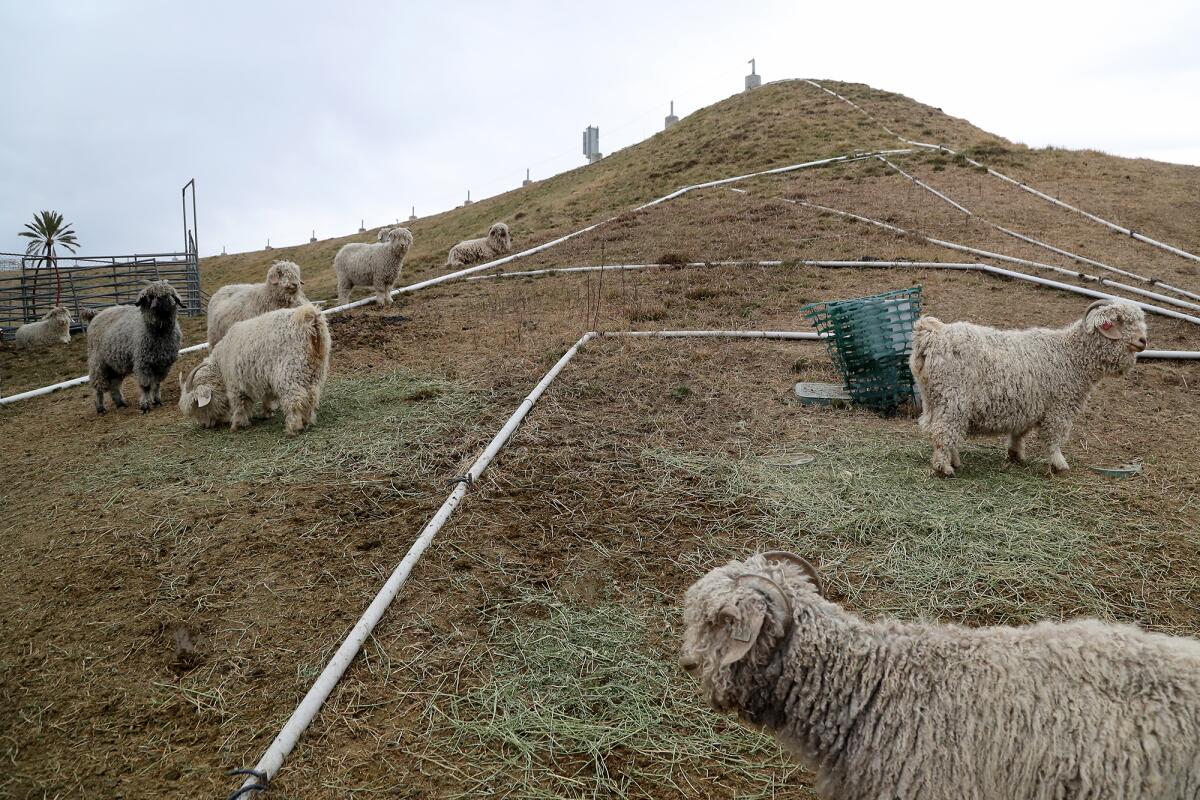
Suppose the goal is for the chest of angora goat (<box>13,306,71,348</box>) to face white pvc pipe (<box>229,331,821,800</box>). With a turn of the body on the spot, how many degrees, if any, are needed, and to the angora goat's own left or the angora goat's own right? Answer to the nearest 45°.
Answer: approximately 90° to the angora goat's own right

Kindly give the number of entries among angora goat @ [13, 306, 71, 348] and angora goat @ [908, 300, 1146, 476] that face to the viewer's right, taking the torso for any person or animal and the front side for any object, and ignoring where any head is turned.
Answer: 2

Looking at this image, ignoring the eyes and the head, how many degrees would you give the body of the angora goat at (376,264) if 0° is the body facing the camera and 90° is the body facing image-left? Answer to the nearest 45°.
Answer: approximately 315°

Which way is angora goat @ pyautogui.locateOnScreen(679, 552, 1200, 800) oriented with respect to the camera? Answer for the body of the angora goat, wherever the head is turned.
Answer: to the viewer's left

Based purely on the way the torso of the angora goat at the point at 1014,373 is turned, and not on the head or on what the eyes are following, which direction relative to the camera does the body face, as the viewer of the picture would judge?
to the viewer's right

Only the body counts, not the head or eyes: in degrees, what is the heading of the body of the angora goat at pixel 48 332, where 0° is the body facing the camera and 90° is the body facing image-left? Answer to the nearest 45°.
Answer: approximately 270°

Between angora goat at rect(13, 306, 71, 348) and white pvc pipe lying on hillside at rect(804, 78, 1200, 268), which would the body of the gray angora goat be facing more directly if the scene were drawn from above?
the white pvc pipe lying on hillside

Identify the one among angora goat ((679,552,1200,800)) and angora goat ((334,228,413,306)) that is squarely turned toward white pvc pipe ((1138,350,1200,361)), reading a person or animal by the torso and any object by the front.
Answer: angora goat ((334,228,413,306))

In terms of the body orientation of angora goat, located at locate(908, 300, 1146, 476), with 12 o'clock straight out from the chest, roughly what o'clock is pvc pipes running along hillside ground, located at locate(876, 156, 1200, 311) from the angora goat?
The pvc pipes running along hillside ground is roughly at 9 o'clock from the angora goat.

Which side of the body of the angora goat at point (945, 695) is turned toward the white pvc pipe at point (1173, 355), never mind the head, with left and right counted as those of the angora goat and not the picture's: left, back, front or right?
right

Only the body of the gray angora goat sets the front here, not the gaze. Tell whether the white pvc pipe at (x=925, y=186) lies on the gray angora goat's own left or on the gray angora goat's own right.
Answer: on the gray angora goat's own left

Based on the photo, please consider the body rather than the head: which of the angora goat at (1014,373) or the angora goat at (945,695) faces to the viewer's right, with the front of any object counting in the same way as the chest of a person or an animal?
the angora goat at (1014,373)

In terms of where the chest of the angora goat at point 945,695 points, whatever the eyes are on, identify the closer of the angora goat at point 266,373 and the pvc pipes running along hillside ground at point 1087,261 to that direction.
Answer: the angora goat

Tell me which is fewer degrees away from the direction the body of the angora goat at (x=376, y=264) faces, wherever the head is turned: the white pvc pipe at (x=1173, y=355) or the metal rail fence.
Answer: the white pvc pipe
